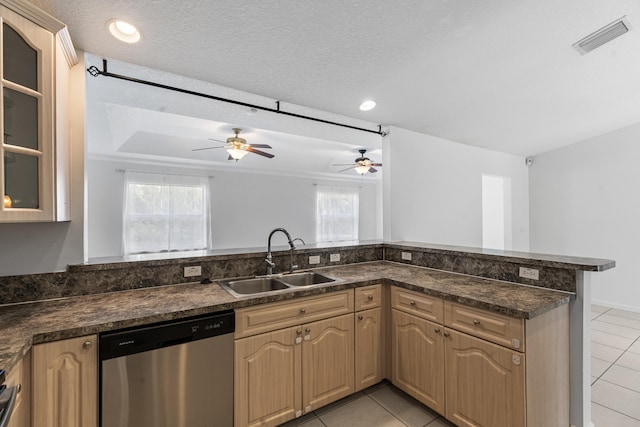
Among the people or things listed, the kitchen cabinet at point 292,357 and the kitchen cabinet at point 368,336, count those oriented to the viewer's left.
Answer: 0

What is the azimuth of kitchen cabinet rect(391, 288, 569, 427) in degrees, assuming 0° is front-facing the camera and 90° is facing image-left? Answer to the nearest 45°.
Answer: approximately 45°

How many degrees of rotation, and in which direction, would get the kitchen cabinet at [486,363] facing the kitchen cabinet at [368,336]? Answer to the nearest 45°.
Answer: approximately 45° to its right

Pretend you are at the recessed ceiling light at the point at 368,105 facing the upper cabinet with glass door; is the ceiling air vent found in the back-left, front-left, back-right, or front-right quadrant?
back-left

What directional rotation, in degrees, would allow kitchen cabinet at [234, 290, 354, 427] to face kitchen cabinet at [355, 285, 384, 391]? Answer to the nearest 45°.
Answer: approximately 90° to its left

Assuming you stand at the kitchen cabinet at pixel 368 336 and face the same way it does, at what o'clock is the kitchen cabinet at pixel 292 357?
the kitchen cabinet at pixel 292 357 is roughly at 3 o'clock from the kitchen cabinet at pixel 368 336.

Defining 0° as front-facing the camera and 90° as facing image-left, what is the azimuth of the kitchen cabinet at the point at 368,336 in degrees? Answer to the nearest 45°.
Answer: approximately 315°
